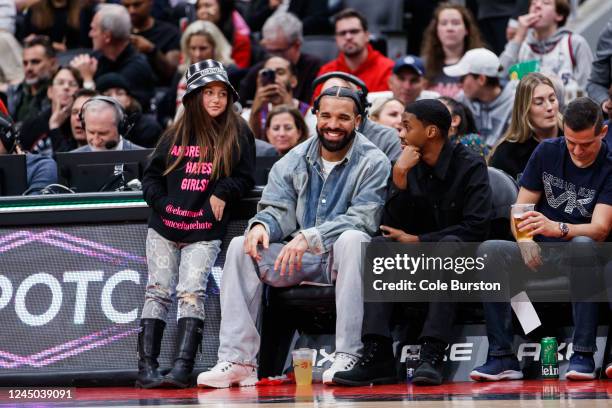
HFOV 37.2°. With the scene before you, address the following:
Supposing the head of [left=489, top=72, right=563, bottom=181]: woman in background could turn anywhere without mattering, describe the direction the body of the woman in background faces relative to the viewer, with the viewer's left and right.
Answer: facing the viewer and to the right of the viewer

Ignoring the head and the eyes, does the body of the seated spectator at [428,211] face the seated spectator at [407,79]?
no

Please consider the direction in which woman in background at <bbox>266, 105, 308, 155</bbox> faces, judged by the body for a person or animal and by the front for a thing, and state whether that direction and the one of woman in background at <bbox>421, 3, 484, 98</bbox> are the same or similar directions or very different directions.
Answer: same or similar directions

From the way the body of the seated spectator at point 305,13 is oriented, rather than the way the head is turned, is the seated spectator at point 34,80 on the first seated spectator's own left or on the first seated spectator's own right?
on the first seated spectator's own right

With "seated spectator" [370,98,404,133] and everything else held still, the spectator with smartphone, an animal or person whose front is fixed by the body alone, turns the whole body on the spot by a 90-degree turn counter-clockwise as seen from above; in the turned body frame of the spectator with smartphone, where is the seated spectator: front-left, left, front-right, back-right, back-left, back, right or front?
front-right

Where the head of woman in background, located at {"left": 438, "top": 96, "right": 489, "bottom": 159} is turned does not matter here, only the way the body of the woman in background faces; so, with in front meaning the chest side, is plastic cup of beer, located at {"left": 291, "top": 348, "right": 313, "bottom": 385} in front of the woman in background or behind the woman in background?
in front

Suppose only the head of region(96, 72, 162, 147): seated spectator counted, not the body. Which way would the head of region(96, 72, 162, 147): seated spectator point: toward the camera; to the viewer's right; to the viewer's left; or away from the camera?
toward the camera

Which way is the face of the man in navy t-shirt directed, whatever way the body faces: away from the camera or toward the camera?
toward the camera

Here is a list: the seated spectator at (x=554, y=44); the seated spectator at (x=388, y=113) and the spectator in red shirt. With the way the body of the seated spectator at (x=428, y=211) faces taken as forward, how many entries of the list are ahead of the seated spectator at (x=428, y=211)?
0

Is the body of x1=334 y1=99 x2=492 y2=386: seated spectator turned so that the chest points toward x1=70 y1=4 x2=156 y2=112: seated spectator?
no

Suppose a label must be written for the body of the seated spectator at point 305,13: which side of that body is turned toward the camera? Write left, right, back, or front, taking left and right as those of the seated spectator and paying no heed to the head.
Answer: front

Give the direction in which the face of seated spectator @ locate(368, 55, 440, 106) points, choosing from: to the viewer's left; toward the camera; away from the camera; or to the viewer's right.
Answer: toward the camera

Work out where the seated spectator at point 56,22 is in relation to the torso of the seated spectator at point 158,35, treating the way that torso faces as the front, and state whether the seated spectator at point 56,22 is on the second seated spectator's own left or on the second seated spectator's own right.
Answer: on the second seated spectator's own right

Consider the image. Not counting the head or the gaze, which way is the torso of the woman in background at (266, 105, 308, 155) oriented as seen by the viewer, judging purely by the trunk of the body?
toward the camera
